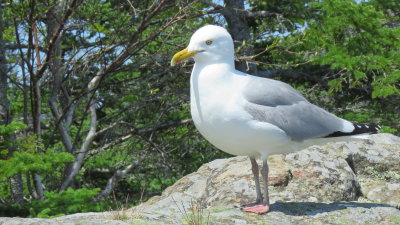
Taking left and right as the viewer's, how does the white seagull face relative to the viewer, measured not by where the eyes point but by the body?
facing to the left of the viewer

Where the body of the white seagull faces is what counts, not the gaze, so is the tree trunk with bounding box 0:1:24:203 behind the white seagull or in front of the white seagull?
in front
